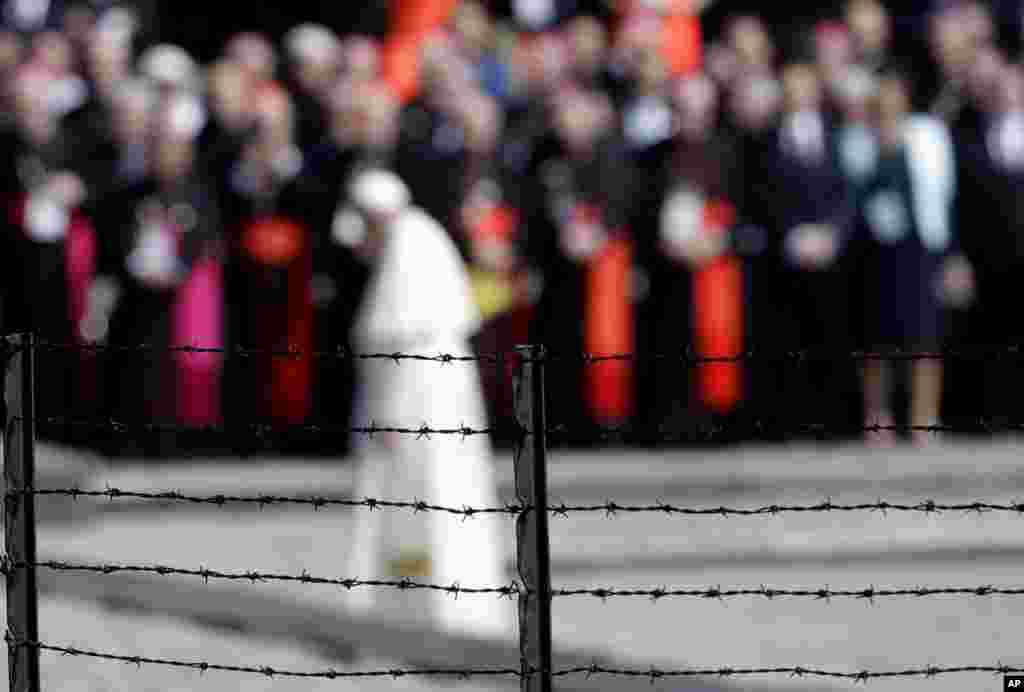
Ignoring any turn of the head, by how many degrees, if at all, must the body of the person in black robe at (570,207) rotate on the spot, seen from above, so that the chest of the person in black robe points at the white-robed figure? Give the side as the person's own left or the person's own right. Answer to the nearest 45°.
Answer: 0° — they already face them

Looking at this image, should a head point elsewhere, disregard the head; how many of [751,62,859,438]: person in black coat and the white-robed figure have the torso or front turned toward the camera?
1

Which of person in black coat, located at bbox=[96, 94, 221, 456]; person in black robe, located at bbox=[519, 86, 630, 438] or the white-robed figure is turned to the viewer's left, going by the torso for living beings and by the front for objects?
the white-robed figure

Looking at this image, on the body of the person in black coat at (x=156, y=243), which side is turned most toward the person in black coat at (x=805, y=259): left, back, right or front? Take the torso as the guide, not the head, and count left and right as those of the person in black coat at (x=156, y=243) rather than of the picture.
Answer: left

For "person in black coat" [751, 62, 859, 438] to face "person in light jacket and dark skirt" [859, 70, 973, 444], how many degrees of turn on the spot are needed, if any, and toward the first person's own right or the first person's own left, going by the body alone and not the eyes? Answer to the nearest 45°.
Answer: approximately 90° to the first person's own left

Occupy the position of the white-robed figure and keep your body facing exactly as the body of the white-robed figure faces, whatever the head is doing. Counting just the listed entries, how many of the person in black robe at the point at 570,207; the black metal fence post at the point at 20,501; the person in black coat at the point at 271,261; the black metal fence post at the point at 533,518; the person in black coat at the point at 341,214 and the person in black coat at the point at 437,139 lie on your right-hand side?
4

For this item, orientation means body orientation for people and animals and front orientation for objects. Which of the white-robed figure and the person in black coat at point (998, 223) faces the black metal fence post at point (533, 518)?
the person in black coat

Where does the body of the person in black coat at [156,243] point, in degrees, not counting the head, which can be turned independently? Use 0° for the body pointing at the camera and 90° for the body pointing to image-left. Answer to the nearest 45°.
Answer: approximately 0°

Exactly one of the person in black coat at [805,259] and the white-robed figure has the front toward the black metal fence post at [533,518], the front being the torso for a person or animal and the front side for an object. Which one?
the person in black coat

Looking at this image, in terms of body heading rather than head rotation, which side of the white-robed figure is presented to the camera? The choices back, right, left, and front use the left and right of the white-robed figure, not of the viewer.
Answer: left
